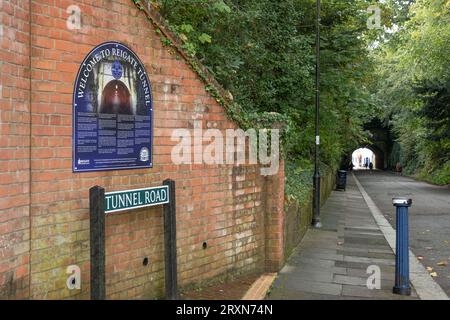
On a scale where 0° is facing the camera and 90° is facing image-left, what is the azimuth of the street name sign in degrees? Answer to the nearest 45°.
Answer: approximately 315°
